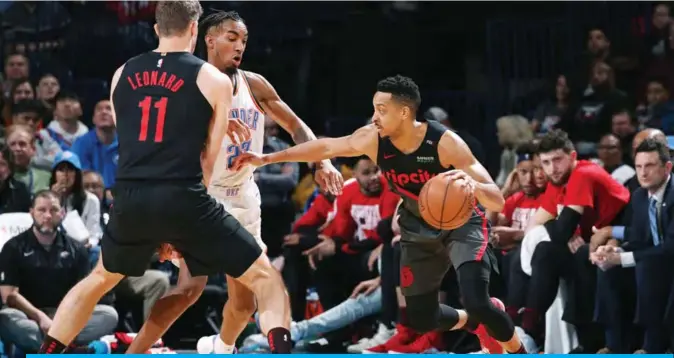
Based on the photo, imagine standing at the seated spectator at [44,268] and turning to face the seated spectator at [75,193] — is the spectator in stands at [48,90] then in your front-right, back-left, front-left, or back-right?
front-left

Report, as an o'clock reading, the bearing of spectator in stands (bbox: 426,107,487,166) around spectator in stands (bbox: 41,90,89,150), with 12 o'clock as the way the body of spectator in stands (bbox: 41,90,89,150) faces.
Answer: spectator in stands (bbox: 426,107,487,166) is roughly at 10 o'clock from spectator in stands (bbox: 41,90,89,150).

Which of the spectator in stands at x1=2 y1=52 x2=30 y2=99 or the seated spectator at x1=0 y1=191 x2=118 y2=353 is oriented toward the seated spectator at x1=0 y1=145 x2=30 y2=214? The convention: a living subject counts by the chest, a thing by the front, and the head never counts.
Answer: the spectator in stands

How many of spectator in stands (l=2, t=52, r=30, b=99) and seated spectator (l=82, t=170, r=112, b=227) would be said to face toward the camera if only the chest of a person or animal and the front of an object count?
2

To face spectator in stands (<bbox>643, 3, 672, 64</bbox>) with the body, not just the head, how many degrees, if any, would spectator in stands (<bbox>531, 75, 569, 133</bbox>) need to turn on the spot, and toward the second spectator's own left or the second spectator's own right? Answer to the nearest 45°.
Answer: approximately 180°

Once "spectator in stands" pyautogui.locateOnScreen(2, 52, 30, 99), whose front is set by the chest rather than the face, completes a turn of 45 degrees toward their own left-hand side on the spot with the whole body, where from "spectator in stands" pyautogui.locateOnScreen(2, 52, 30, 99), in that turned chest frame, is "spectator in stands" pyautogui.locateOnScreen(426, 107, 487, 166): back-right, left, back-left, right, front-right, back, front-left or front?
front

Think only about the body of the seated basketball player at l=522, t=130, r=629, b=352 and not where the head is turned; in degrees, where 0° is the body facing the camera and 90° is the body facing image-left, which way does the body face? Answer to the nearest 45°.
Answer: approximately 45°

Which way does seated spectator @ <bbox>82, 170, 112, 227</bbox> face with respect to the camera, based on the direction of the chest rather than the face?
toward the camera

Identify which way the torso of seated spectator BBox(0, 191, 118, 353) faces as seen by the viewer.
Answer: toward the camera

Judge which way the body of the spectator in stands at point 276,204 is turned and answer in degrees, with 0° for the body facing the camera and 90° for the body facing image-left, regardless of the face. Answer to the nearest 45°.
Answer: approximately 0°

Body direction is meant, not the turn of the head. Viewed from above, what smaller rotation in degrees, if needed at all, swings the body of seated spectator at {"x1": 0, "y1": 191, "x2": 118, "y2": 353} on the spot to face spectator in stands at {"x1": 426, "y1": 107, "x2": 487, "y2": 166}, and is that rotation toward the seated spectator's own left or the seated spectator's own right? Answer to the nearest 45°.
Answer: approximately 90° to the seated spectator's own left

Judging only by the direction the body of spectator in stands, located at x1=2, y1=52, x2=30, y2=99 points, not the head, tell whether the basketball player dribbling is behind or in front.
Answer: in front

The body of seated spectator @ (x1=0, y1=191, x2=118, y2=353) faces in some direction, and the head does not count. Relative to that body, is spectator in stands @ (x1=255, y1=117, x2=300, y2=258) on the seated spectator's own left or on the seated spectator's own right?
on the seated spectator's own left

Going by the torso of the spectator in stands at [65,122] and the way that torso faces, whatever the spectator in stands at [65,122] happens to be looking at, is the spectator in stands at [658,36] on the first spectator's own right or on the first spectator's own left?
on the first spectator's own left

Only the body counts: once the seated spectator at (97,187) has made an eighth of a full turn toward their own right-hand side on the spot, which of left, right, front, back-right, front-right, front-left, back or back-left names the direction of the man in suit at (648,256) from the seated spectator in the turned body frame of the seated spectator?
left

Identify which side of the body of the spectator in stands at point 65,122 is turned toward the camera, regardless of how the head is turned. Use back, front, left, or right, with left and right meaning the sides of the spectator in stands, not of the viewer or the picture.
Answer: front
